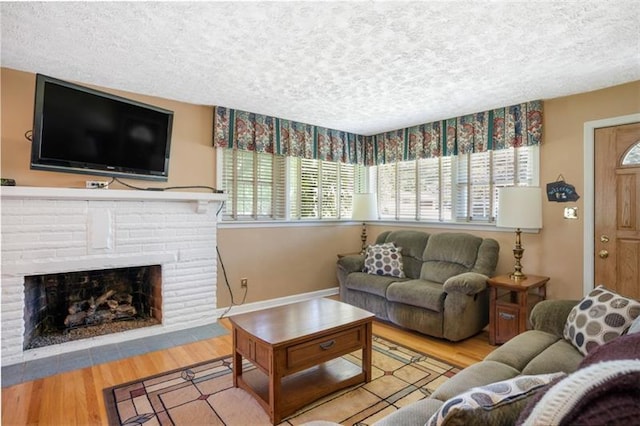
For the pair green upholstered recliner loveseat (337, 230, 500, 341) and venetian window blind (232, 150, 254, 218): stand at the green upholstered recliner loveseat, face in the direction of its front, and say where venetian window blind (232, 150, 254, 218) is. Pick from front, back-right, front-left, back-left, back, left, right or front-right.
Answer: front-right

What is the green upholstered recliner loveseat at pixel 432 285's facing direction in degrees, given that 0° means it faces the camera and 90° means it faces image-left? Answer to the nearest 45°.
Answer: approximately 45°
